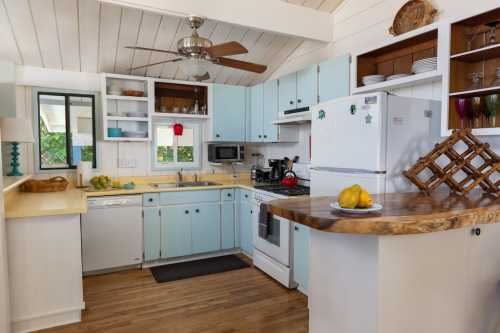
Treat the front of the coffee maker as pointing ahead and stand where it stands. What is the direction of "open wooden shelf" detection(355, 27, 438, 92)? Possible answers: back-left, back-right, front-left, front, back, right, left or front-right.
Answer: left

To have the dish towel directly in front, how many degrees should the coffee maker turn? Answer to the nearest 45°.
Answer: approximately 45° to its left

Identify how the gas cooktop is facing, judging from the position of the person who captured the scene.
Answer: facing the viewer and to the left of the viewer

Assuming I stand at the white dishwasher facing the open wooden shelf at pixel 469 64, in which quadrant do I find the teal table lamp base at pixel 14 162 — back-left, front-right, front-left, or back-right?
back-right

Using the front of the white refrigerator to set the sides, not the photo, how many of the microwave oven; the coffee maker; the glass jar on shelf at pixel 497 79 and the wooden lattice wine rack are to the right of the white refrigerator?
2

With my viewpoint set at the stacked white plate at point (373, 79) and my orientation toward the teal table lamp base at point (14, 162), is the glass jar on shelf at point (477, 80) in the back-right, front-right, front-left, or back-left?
back-left

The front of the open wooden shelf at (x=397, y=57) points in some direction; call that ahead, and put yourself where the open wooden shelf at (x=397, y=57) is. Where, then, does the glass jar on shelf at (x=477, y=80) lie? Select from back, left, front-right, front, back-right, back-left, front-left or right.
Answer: left

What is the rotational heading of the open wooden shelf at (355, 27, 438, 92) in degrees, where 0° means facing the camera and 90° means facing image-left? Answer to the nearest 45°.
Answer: approximately 45°
